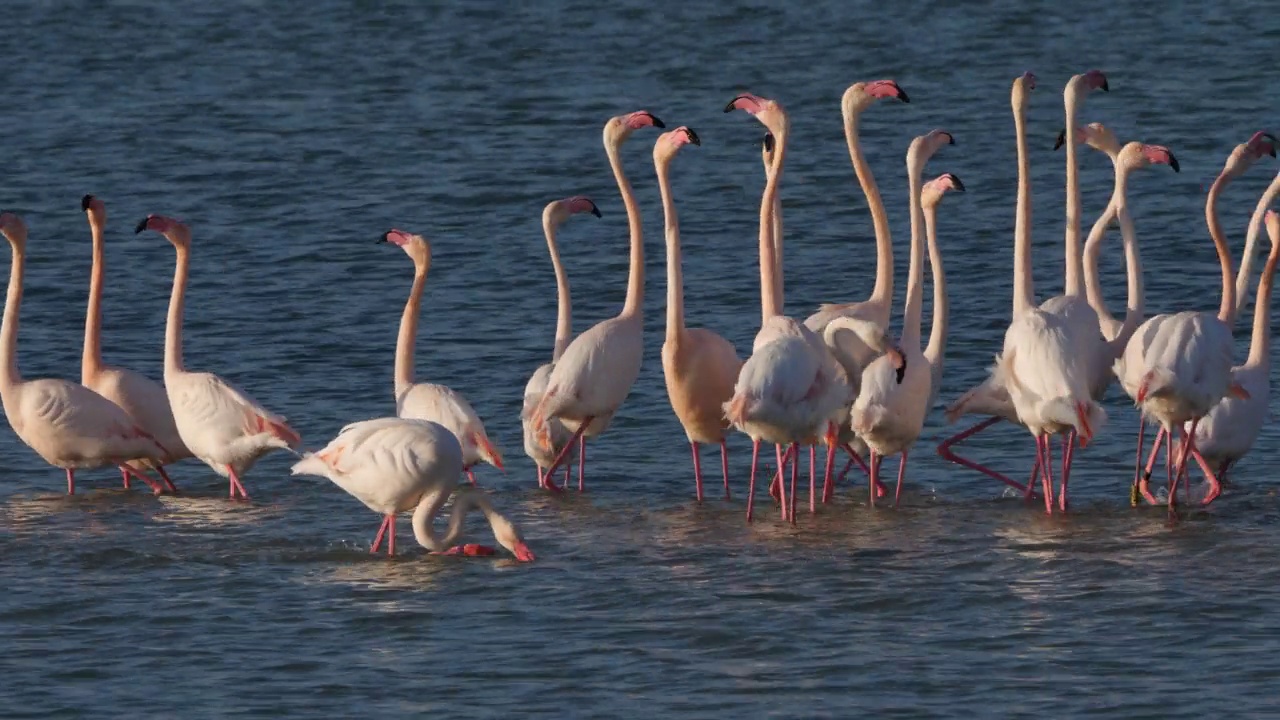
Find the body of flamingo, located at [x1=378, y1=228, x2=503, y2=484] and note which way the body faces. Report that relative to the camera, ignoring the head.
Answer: to the viewer's left

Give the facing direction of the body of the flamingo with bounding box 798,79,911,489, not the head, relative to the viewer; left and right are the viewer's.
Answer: facing to the right of the viewer

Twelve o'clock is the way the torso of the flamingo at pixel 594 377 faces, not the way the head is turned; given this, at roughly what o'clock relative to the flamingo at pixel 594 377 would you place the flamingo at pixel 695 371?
the flamingo at pixel 695 371 is roughly at 12 o'clock from the flamingo at pixel 594 377.

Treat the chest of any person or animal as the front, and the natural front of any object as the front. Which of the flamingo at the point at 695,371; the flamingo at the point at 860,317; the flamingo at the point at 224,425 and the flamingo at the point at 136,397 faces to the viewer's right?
the flamingo at the point at 860,317

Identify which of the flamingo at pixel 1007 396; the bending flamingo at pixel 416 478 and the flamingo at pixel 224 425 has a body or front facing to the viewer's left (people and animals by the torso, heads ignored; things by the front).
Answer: the flamingo at pixel 224 425

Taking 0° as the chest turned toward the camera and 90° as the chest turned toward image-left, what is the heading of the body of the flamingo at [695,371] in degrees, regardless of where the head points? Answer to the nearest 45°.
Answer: approximately 45°

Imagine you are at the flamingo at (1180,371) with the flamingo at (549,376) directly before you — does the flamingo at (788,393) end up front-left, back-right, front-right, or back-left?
front-left

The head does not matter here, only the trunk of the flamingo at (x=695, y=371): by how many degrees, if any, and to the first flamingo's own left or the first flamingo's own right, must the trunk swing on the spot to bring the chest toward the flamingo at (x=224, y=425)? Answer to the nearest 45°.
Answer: approximately 45° to the first flamingo's own right

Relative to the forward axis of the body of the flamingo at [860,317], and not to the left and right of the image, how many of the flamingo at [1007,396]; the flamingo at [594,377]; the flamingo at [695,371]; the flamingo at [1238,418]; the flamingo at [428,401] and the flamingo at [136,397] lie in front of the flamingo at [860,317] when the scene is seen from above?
2

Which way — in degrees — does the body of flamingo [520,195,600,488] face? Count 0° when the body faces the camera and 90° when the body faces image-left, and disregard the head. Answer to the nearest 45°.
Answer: approximately 270°

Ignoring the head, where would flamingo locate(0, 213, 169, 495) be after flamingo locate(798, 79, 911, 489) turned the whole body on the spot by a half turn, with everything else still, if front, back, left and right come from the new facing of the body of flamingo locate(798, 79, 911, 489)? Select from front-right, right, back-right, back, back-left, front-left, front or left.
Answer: front

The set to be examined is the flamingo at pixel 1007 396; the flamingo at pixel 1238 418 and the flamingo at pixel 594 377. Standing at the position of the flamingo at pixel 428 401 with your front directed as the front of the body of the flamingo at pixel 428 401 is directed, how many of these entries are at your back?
3

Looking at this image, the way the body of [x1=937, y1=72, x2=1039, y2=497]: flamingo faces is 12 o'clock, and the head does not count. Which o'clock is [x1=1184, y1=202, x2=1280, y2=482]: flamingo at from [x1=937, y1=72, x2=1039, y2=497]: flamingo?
[x1=1184, y1=202, x2=1280, y2=482]: flamingo is roughly at 12 o'clock from [x1=937, y1=72, x2=1039, y2=497]: flamingo.

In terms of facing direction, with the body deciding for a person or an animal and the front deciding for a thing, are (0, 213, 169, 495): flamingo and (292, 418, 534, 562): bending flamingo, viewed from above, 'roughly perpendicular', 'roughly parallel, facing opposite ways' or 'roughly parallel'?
roughly parallel, facing opposite ways

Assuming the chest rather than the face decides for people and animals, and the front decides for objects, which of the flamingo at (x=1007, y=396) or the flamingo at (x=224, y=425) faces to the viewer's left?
the flamingo at (x=224, y=425)

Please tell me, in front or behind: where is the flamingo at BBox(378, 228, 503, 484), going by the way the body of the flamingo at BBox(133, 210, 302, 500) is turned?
behind

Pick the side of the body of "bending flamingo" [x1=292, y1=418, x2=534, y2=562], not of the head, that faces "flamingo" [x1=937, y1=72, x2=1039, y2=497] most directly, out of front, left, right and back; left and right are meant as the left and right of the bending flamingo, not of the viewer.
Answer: front

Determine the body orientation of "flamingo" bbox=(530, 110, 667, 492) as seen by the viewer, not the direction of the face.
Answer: to the viewer's right

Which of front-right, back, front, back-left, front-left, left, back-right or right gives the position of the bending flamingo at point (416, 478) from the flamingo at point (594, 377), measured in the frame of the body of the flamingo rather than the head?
back-right

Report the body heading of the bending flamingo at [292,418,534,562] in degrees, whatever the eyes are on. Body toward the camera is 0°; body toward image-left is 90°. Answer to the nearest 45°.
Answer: approximately 270°

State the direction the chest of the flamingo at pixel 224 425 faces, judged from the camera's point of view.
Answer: to the viewer's left
